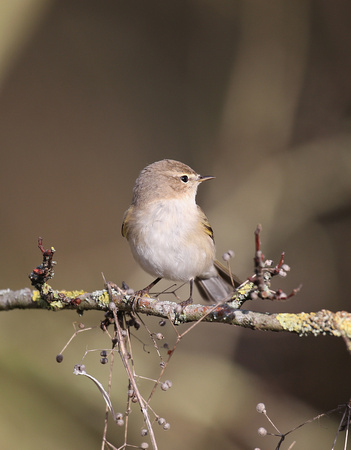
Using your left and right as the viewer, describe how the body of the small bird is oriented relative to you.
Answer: facing the viewer and to the left of the viewer
